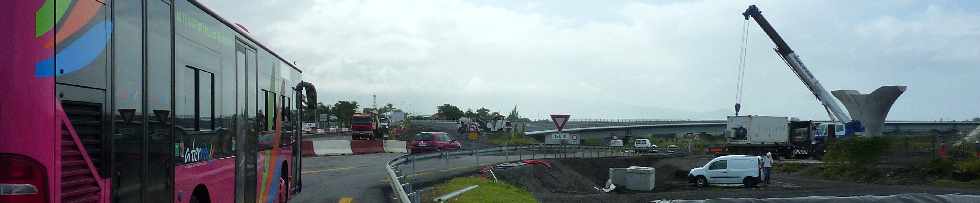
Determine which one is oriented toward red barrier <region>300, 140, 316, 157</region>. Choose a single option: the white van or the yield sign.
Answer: the white van

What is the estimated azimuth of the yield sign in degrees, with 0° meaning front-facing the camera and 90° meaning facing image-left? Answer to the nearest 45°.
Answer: approximately 0°

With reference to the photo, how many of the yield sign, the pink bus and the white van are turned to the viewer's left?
1

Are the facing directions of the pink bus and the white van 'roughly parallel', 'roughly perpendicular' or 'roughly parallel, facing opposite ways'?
roughly perpendicular

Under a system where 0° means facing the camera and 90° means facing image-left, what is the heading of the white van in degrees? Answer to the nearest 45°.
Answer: approximately 90°

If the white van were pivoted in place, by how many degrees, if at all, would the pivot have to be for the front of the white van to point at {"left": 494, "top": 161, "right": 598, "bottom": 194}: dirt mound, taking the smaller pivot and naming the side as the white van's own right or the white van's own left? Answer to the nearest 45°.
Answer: approximately 45° to the white van's own left

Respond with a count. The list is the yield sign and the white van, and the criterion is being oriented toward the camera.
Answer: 1

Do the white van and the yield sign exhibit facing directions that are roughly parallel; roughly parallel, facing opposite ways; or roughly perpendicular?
roughly perpendicular

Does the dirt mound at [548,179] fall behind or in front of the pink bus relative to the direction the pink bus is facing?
in front

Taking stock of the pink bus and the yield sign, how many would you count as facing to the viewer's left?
0

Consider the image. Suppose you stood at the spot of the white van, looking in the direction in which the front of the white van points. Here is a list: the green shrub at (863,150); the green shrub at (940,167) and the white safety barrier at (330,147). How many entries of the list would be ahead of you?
1

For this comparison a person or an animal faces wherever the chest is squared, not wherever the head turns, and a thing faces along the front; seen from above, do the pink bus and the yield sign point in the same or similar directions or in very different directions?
very different directions

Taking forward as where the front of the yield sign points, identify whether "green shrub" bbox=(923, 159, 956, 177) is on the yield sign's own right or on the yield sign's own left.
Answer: on the yield sign's own left

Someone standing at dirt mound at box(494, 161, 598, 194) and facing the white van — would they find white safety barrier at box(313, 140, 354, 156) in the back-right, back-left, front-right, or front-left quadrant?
back-left

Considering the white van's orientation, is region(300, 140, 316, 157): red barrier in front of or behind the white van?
in front
